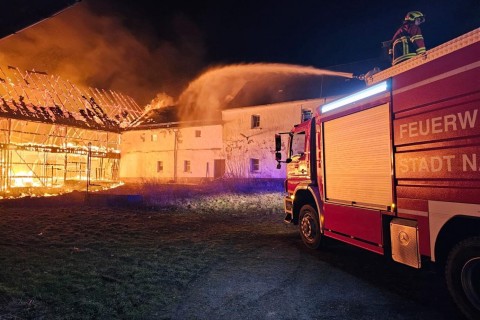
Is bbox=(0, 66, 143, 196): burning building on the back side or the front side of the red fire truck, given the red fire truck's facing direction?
on the front side

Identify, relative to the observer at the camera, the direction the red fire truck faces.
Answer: facing away from the viewer and to the left of the viewer
